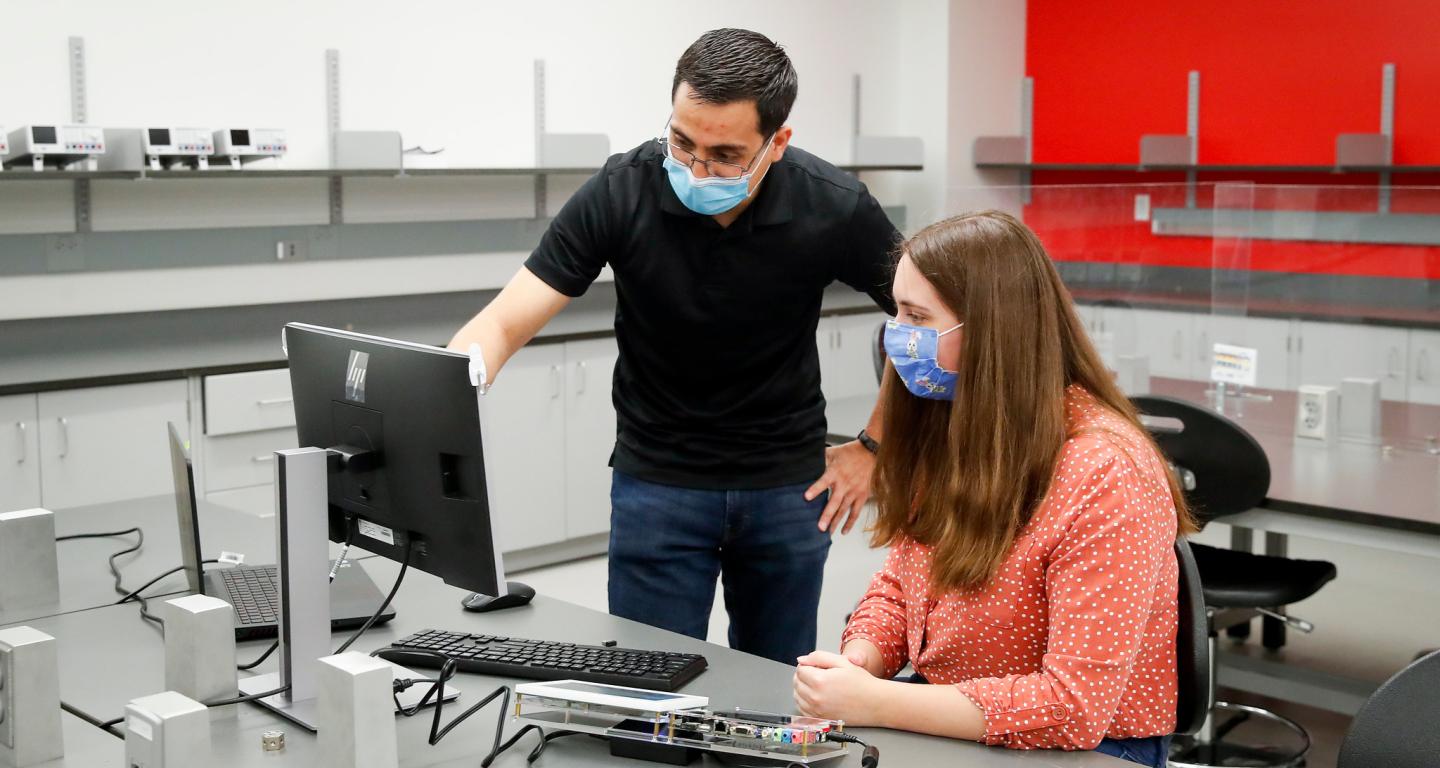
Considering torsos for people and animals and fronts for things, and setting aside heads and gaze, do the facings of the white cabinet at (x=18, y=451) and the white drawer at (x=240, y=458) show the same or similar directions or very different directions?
same or similar directions

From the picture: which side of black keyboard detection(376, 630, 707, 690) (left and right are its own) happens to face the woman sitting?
right

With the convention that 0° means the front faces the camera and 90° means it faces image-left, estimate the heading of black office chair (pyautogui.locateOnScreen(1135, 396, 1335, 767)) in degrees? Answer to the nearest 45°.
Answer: approximately 225°

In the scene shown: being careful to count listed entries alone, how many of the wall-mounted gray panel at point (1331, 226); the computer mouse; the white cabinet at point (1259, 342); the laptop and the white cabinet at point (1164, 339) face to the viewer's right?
1

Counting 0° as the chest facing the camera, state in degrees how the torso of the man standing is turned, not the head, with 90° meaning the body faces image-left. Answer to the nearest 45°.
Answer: approximately 0°

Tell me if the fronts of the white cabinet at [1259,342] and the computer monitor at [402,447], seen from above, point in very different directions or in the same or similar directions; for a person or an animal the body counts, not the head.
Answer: very different directions

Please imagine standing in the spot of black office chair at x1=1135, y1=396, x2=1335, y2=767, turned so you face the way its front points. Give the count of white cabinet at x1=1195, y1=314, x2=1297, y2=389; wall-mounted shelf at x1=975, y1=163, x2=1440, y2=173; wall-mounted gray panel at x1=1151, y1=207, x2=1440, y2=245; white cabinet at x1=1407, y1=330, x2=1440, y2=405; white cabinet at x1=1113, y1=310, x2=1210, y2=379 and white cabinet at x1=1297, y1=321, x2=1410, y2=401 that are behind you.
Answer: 0

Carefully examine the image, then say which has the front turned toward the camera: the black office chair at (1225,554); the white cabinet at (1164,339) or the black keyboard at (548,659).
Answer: the white cabinet

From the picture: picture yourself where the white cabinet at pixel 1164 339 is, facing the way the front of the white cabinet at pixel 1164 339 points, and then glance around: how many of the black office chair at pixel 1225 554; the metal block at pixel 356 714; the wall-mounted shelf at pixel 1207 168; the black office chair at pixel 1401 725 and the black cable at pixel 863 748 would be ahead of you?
4

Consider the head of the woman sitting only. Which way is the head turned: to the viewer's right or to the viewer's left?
to the viewer's left

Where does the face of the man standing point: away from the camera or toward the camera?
toward the camera

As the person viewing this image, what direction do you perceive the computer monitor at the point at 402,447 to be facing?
facing away from the viewer and to the right of the viewer

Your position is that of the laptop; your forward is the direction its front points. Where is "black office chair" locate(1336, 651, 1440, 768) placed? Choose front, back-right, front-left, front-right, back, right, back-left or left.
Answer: front-right

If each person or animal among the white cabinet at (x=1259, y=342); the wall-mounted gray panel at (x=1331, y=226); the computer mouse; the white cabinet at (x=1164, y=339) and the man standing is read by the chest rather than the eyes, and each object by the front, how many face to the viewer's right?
0

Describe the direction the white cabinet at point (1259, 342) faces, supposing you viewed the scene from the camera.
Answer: facing the viewer

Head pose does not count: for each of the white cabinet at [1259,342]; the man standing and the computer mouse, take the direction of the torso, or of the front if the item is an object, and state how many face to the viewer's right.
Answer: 0

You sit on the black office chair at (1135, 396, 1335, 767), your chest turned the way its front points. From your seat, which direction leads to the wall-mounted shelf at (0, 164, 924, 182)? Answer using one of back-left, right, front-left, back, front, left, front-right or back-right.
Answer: back-left

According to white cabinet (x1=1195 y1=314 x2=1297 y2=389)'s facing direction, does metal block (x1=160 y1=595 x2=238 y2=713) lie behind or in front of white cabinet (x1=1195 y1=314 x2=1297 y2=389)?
in front

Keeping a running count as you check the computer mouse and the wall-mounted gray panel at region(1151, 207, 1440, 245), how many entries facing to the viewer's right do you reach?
0
